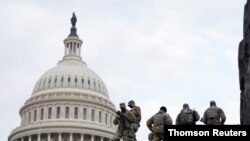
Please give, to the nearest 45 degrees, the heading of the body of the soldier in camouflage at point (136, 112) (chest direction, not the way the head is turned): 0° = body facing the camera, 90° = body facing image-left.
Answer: approximately 90°

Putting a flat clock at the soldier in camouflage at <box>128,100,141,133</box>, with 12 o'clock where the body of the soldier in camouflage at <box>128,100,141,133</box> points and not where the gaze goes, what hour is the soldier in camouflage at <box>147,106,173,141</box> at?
the soldier in camouflage at <box>147,106,173,141</box> is roughly at 8 o'clock from the soldier in camouflage at <box>128,100,141,133</box>.
